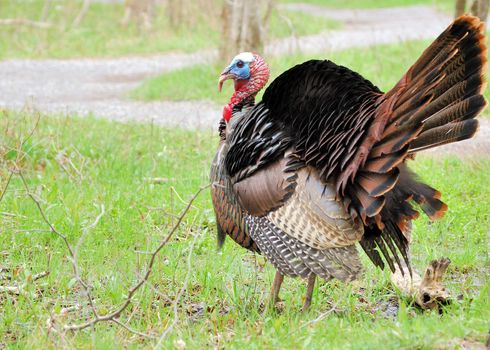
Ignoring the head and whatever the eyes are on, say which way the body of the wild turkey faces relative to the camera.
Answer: to the viewer's left

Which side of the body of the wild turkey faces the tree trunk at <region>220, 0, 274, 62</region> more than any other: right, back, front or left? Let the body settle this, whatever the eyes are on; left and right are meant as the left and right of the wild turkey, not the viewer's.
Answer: right

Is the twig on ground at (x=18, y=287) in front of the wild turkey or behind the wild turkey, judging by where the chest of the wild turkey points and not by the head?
in front

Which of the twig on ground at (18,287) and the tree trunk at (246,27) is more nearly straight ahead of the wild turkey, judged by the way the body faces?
the twig on ground

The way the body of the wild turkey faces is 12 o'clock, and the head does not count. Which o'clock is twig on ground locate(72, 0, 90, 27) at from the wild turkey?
The twig on ground is roughly at 2 o'clock from the wild turkey.
